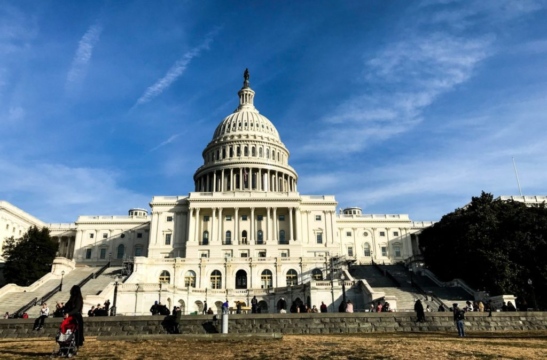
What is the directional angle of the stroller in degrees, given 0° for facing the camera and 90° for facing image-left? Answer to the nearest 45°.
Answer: approximately 45°

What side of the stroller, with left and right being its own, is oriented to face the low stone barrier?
back

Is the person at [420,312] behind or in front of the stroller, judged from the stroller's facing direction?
behind
